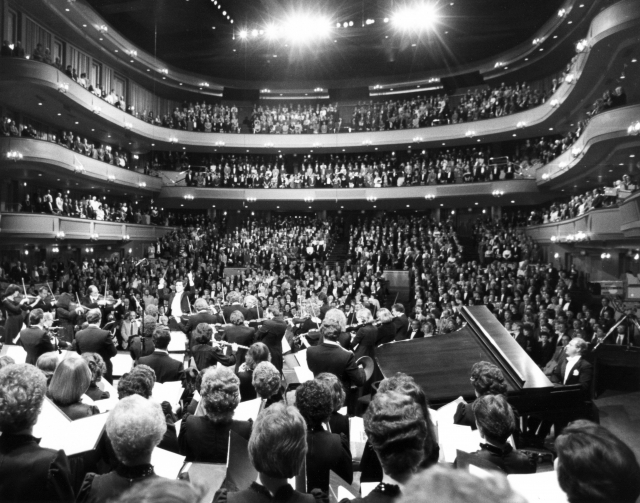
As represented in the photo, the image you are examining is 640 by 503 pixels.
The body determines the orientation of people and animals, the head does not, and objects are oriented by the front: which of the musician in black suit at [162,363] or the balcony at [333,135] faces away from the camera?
the musician in black suit

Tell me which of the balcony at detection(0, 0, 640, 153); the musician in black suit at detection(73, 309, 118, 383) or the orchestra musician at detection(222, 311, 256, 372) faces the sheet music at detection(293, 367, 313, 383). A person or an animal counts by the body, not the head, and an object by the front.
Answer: the balcony

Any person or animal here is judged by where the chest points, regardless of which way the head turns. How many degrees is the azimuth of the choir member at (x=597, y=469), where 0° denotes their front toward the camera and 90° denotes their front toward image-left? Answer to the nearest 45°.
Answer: approximately 135°

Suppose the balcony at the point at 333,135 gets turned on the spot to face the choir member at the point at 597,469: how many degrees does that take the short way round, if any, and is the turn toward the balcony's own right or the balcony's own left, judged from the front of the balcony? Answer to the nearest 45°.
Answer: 0° — it already faces them

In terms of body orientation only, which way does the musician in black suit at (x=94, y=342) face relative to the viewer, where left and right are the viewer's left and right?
facing away from the viewer

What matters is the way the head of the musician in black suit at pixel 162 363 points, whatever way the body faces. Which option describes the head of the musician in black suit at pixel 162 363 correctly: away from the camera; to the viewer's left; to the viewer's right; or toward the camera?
away from the camera

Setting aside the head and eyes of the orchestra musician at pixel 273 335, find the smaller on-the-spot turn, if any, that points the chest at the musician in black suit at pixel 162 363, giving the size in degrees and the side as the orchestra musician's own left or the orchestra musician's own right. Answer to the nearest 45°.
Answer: approximately 90° to the orchestra musician's own left

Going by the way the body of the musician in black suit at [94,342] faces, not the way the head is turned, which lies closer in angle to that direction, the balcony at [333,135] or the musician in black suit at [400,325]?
the balcony

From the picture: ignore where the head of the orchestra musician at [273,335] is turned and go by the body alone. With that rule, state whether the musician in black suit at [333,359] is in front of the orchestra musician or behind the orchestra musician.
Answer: behind

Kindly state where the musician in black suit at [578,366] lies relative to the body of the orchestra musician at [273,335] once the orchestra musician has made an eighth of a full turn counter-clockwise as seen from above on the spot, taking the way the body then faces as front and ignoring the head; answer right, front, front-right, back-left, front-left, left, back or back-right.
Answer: back

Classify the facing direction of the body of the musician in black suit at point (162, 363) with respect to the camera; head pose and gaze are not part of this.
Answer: away from the camera

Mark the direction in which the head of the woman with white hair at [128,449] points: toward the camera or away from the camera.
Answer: away from the camera

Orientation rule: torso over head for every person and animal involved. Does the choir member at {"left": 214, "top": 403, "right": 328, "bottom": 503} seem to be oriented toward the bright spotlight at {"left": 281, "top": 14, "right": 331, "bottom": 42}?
yes

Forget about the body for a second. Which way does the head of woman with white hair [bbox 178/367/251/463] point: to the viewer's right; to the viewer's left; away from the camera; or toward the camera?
away from the camera

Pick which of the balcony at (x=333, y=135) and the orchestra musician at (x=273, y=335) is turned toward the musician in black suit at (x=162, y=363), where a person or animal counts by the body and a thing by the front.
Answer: the balcony

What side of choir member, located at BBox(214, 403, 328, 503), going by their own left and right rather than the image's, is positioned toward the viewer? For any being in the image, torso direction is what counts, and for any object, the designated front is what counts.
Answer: back
